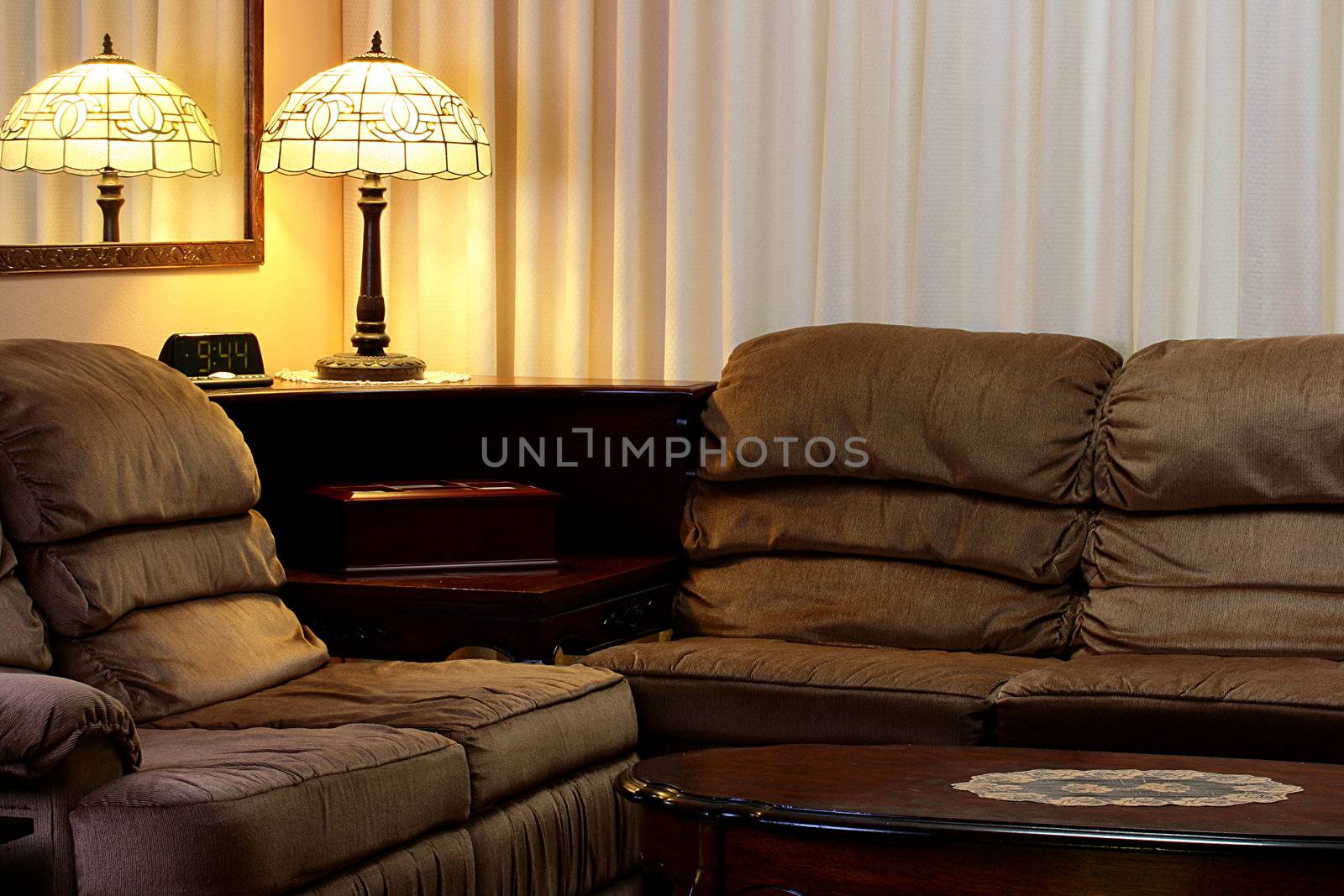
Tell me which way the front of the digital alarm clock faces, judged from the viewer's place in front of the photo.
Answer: facing the viewer and to the right of the viewer

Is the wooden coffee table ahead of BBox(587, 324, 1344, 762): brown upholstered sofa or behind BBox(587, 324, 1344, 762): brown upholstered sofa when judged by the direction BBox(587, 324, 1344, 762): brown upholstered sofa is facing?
ahead

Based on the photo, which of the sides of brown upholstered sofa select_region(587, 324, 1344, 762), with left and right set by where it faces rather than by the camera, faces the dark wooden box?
right

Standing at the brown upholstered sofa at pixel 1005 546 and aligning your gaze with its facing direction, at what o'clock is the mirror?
The mirror is roughly at 3 o'clock from the brown upholstered sofa.

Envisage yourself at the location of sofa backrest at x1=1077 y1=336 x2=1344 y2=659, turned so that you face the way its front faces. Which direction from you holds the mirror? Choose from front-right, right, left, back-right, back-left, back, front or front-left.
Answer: right

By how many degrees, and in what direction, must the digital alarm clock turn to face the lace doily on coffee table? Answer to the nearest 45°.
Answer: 0° — it already faces it

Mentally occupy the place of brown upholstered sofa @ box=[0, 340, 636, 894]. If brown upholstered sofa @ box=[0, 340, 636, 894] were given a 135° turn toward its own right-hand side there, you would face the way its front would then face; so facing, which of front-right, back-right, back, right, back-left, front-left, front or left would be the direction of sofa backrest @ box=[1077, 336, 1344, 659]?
back

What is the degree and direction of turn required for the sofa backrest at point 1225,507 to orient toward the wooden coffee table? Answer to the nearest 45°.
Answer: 0° — it already faces it
